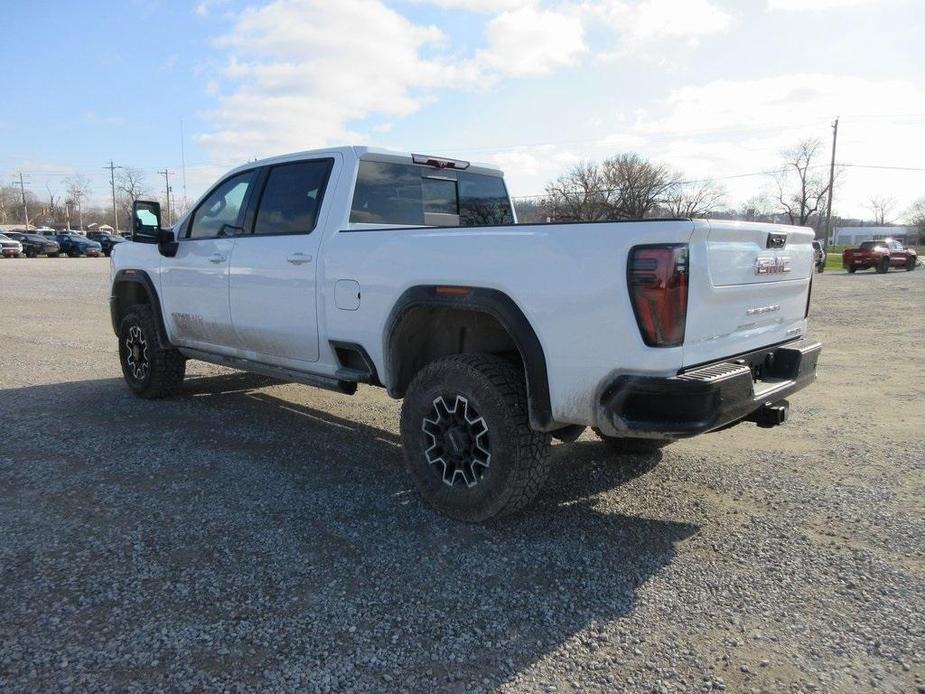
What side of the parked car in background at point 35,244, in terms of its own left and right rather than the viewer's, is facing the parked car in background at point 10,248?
right

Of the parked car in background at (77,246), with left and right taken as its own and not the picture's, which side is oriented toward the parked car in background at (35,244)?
right

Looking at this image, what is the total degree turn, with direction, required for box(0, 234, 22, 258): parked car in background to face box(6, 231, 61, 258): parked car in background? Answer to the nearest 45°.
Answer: approximately 90° to its left

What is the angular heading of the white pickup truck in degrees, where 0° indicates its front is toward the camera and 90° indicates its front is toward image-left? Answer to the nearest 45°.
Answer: approximately 135°

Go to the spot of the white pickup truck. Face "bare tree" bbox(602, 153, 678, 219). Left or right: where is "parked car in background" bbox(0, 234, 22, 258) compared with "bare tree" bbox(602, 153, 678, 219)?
left
